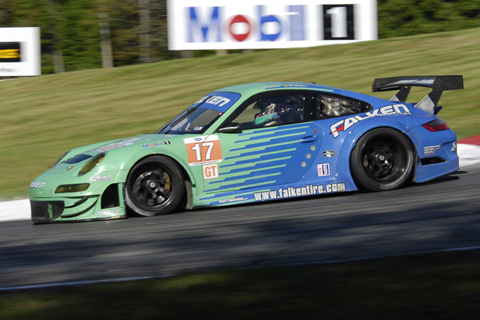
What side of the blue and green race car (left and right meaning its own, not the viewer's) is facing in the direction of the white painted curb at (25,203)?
front

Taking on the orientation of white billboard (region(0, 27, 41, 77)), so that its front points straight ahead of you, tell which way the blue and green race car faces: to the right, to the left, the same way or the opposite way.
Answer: to the right

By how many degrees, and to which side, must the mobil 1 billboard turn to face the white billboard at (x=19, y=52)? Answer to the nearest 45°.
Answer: approximately 90° to its right

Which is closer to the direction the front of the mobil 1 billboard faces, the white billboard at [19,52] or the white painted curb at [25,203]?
the white painted curb

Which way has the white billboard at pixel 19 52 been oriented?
toward the camera

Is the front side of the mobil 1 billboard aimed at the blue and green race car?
yes

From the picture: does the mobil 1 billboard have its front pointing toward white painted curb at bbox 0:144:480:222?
yes

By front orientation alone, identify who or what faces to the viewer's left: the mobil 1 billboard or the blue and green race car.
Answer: the blue and green race car

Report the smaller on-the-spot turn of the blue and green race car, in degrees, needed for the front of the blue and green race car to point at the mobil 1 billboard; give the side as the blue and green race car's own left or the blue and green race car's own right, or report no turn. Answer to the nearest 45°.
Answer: approximately 90° to the blue and green race car's own right

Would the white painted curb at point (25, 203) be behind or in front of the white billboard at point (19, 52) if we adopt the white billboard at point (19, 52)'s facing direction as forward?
in front

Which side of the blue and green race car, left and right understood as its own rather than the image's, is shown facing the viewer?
left

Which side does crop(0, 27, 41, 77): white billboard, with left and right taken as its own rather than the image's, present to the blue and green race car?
front

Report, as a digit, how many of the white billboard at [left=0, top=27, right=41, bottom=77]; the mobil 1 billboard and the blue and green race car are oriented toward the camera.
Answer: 2
